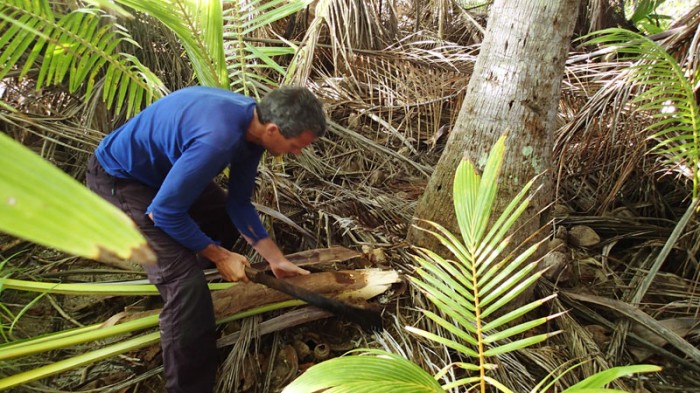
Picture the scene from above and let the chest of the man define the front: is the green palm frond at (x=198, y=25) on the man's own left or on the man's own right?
on the man's own left

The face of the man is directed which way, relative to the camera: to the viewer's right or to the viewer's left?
to the viewer's right

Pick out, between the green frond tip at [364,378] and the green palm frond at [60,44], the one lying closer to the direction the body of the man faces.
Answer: the green frond tip

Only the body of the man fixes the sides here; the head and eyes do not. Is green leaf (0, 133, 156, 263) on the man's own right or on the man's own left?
on the man's own right

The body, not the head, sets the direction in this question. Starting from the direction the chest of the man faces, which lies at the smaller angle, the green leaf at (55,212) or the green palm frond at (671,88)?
the green palm frond

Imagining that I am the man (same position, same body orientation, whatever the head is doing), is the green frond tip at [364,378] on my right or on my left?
on my right

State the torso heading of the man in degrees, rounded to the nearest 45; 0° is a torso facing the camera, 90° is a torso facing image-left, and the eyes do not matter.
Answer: approximately 270°

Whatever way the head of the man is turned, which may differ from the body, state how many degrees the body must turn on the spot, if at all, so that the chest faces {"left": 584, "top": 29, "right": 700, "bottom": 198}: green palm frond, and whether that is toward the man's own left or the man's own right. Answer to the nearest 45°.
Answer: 0° — they already face it
